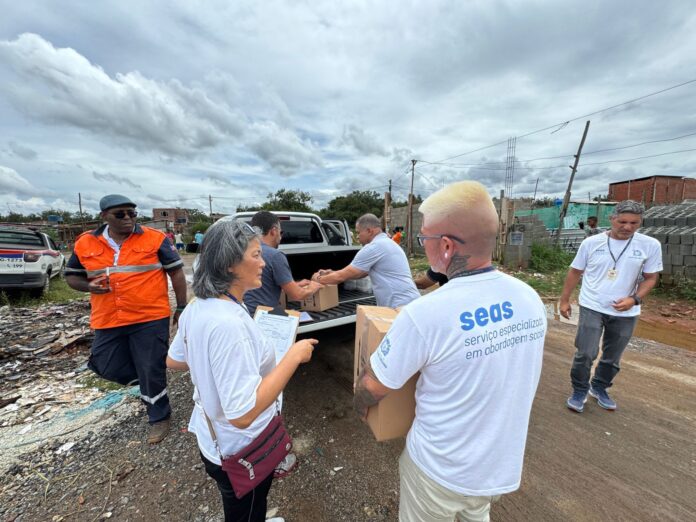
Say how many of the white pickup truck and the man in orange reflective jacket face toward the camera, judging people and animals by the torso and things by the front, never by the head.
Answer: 1

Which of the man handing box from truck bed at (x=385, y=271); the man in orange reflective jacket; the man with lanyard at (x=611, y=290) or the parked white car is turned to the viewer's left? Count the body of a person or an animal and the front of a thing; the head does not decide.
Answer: the man handing box from truck bed

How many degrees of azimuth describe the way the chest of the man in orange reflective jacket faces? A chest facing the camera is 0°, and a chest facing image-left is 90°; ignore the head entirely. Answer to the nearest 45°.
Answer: approximately 0°

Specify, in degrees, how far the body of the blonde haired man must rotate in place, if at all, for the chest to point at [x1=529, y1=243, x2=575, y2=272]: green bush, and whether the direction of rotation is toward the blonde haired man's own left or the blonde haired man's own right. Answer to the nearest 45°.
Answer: approximately 45° to the blonde haired man's own right

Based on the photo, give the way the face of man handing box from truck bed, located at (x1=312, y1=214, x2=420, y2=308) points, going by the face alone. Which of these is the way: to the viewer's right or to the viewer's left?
to the viewer's left

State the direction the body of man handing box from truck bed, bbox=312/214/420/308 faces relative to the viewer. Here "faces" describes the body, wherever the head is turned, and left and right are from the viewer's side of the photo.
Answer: facing to the left of the viewer

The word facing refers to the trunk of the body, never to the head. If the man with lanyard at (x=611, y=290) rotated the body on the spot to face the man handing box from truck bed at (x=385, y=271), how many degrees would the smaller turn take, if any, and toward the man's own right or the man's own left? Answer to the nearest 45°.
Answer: approximately 45° to the man's own right

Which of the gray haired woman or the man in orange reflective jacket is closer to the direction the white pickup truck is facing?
the man in orange reflective jacket

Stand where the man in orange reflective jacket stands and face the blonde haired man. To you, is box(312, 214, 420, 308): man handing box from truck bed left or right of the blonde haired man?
left

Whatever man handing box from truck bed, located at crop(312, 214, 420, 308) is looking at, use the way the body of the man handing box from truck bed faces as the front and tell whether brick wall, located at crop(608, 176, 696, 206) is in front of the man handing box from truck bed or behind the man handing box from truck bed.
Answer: behind

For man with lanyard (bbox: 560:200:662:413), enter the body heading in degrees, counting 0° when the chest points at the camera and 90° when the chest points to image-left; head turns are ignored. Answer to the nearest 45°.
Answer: approximately 0°
